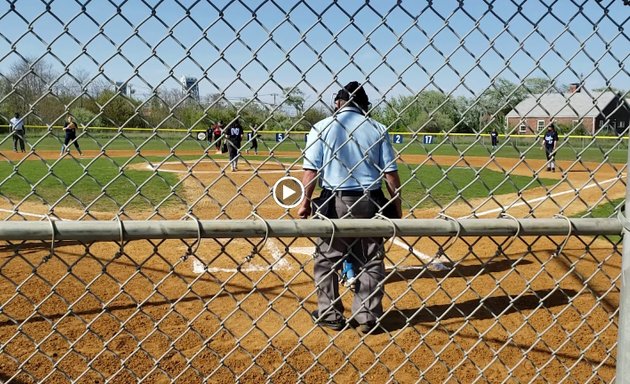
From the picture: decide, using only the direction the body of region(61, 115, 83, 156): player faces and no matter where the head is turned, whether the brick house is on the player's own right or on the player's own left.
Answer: on the player's own left

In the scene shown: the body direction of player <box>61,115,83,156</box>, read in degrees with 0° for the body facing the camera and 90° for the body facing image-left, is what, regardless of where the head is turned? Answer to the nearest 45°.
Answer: approximately 0°
